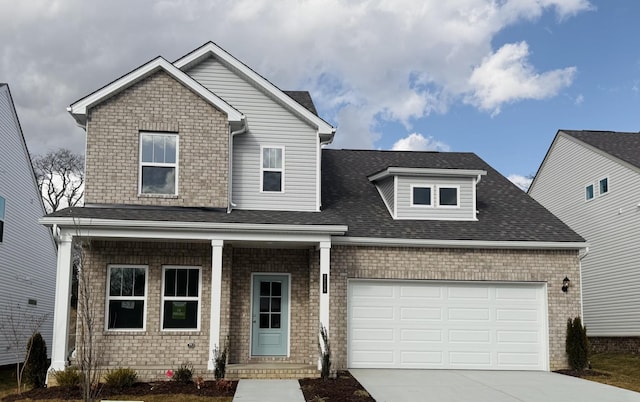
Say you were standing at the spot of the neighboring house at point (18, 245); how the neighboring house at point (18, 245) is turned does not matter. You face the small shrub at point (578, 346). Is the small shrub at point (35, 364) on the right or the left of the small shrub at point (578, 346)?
right

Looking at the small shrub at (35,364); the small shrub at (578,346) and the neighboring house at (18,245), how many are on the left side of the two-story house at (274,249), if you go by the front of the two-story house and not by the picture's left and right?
1

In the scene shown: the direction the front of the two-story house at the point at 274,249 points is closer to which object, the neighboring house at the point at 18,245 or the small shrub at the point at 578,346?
the small shrub

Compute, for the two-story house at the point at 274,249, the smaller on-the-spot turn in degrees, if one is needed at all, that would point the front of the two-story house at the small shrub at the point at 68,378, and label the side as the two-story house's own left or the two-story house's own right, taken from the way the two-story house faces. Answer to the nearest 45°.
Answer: approximately 45° to the two-story house's own right

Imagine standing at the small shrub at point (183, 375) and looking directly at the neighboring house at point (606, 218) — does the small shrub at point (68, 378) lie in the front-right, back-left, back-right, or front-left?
back-left

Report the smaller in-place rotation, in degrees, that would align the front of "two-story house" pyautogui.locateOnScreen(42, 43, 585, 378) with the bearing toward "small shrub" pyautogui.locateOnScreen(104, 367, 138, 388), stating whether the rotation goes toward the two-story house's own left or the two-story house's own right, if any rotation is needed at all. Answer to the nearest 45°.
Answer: approximately 45° to the two-story house's own right

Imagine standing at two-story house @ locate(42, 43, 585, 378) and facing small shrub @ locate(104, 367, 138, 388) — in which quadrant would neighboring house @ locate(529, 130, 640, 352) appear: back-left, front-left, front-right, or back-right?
back-left

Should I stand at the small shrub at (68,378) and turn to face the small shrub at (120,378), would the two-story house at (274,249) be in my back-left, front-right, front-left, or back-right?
front-left

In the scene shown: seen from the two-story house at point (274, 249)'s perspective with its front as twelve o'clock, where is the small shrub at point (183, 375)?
The small shrub is roughly at 1 o'clock from the two-story house.

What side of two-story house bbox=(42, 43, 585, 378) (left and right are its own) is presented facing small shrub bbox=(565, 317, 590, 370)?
left

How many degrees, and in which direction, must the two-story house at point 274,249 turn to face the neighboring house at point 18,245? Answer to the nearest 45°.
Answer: approximately 135° to its right

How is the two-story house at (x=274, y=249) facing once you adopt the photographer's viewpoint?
facing the viewer

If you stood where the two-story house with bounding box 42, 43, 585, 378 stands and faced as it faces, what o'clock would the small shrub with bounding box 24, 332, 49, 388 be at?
The small shrub is roughly at 2 o'clock from the two-story house.

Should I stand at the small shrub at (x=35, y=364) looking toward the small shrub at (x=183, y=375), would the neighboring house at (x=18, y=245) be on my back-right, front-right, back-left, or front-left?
back-left
